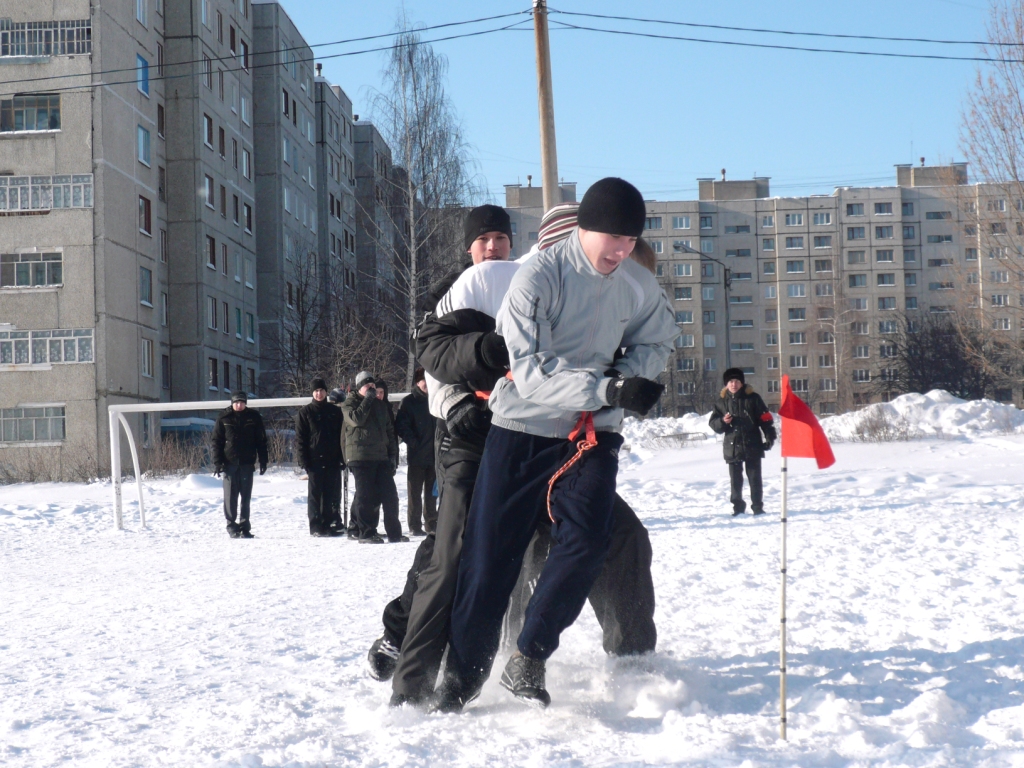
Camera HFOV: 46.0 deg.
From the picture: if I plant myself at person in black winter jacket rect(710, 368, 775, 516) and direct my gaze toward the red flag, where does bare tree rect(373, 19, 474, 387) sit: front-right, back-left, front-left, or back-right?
back-right

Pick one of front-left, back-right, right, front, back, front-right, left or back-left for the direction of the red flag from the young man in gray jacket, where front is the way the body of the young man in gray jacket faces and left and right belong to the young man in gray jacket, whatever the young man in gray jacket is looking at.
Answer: front-left

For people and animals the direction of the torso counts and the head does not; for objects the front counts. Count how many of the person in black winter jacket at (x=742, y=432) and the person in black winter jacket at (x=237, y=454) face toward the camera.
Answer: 2

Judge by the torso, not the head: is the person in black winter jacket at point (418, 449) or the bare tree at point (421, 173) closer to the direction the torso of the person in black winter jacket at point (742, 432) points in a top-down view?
the person in black winter jacket

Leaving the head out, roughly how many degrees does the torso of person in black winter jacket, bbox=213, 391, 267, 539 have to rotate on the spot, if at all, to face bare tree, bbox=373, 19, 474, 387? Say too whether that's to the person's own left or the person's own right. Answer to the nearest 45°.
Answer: approximately 180°

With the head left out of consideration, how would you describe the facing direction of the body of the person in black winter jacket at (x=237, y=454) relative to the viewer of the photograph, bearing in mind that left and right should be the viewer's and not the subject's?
facing the viewer

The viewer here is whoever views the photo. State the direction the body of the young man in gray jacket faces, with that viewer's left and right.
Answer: facing the viewer and to the right of the viewer

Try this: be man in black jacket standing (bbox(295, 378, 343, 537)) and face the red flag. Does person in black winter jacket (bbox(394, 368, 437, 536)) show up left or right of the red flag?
left

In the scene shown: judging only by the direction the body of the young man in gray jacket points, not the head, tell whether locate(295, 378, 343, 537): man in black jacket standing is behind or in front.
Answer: behind

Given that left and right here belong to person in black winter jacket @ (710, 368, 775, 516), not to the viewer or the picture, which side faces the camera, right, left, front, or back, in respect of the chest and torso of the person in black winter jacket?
front

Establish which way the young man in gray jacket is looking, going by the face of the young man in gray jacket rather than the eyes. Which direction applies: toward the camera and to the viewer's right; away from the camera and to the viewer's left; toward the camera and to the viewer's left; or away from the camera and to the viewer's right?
toward the camera and to the viewer's right

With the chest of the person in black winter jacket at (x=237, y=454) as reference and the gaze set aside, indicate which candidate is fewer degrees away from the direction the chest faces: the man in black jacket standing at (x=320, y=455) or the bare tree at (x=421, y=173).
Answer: the man in black jacket standing

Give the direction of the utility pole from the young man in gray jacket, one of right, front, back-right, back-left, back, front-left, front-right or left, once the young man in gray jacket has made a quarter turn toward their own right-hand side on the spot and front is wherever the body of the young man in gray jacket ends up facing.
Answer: back-right

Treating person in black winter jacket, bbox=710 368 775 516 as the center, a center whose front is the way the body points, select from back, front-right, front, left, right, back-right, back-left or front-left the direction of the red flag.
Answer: front

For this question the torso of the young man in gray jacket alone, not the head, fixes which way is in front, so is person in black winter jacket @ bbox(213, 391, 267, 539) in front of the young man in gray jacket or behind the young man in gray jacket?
behind

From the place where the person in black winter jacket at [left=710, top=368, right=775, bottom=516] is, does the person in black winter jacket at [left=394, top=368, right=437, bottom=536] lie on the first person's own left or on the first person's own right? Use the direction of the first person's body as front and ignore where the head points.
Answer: on the first person's own right

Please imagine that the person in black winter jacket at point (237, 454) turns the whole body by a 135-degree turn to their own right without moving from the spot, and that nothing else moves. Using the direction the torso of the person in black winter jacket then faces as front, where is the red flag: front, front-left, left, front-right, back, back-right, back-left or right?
back-left
